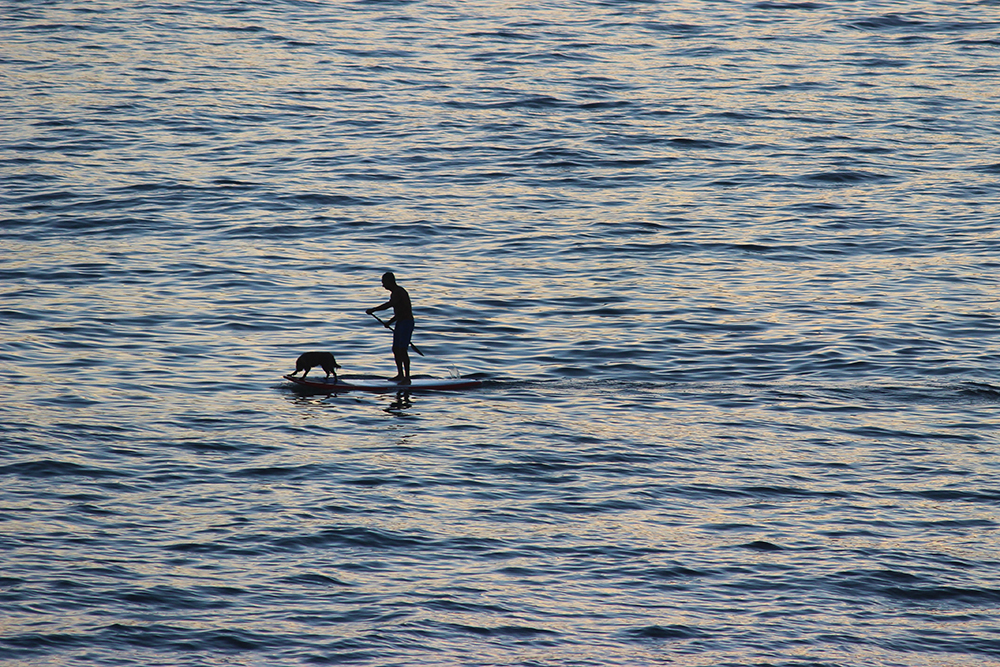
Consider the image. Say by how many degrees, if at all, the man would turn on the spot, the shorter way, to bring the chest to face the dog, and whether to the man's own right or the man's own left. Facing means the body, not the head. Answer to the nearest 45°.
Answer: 0° — they already face it

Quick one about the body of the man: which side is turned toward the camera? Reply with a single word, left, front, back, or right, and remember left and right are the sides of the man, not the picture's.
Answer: left

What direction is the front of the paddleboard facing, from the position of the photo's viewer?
facing to the left of the viewer
